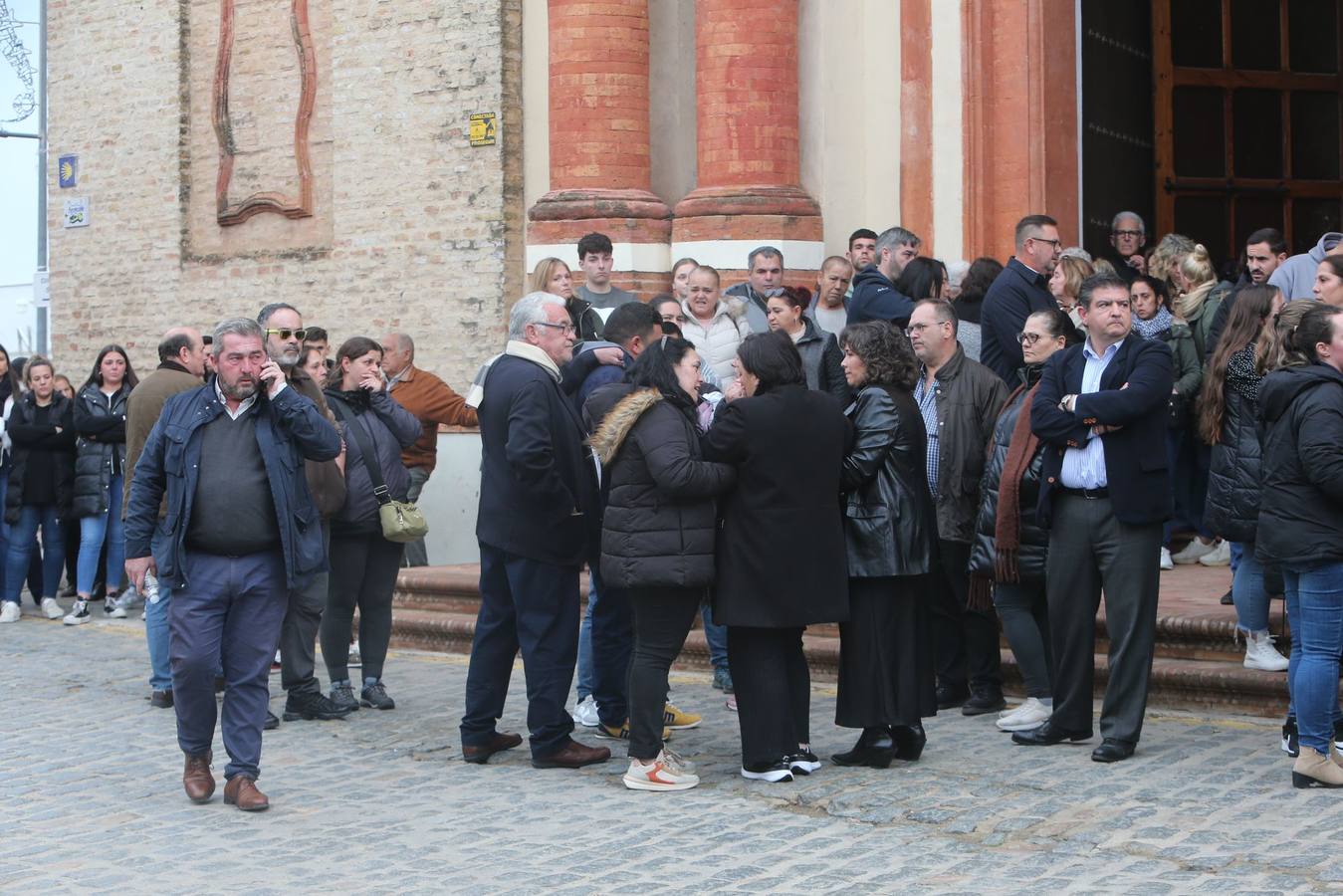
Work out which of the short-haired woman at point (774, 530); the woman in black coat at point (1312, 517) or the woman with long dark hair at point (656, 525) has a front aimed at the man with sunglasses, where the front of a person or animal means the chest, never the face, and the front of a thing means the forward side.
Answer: the short-haired woman

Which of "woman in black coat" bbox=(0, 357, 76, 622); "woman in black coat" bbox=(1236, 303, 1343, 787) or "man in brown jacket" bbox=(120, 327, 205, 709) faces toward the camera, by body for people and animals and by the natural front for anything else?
"woman in black coat" bbox=(0, 357, 76, 622)

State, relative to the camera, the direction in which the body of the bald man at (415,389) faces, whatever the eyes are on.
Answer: to the viewer's left

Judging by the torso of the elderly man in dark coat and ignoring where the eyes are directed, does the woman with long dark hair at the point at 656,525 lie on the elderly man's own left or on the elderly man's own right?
on the elderly man's own right

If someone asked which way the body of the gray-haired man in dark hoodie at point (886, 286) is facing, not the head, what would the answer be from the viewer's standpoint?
to the viewer's right

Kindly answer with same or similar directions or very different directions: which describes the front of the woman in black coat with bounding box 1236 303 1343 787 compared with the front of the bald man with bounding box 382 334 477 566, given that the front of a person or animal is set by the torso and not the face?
very different directions

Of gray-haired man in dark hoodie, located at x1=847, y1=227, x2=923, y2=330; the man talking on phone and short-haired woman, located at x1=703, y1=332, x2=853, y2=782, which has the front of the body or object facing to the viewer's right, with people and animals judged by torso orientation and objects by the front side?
the gray-haired man in dark hoodie

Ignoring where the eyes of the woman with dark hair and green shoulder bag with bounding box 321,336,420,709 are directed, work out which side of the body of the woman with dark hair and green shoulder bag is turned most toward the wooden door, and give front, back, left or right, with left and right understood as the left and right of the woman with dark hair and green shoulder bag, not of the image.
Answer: left

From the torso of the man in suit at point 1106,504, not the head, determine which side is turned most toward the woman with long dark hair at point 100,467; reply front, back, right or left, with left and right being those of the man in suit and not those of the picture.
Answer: right

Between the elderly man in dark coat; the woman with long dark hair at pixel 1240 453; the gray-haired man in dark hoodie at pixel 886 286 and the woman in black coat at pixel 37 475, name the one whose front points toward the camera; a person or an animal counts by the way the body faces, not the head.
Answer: the woman in black coat

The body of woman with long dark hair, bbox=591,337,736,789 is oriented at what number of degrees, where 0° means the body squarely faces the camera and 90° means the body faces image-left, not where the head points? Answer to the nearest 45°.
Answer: approximately 270°
